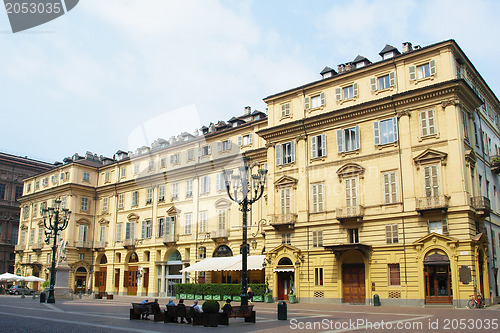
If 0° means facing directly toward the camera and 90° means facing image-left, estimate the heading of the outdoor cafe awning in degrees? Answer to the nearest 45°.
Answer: approximately 45°

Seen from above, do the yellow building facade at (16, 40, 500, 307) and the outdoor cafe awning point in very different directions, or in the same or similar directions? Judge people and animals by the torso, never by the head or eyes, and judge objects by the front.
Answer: same or similar directions

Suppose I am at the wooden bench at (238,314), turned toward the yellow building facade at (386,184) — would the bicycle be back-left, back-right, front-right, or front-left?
front-right

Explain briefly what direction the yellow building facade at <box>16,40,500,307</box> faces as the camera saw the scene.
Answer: facing the viewer and to the left of the viewer

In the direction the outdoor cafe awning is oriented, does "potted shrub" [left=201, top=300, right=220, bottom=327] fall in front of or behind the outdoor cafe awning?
in front

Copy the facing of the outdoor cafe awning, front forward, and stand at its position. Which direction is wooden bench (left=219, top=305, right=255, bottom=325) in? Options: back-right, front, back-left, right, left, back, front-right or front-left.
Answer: front-left

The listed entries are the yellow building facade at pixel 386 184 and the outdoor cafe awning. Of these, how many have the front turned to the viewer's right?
0

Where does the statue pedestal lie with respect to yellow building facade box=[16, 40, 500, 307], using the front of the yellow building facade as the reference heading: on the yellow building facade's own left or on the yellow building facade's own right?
on the yellow building facade's own right

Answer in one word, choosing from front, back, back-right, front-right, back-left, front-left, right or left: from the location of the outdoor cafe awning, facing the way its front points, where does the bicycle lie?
left

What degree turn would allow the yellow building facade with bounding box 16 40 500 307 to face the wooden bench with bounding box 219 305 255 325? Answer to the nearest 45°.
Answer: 0° — it already faces it
